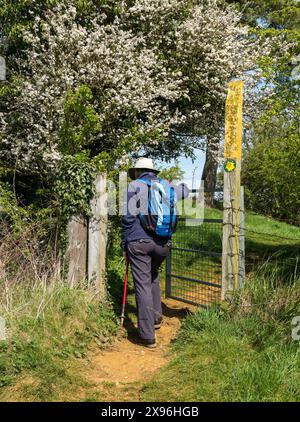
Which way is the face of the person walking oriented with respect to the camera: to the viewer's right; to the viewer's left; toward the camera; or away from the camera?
away from the camera

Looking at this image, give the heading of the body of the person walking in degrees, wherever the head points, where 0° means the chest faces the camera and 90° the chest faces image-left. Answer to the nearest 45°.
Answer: approximately 135°

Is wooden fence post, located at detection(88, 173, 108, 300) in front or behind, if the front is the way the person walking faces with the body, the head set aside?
in front

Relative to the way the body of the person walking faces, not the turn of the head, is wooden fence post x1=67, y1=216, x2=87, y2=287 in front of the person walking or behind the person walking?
in front

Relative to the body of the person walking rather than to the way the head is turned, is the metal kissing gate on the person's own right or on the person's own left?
on the person's own right
